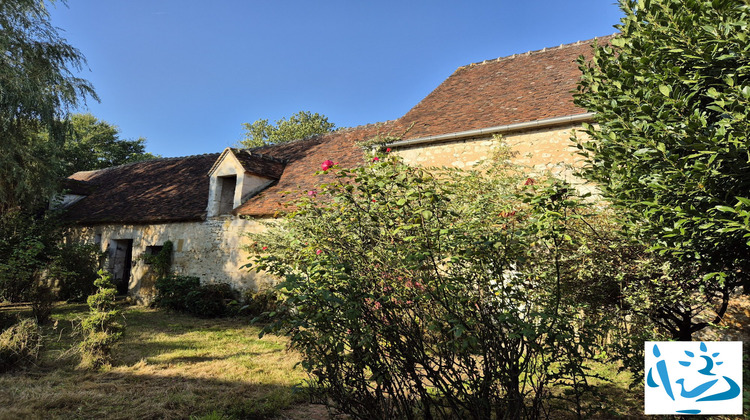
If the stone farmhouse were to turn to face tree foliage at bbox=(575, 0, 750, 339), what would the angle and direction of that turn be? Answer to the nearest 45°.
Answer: approximately 45° to its left

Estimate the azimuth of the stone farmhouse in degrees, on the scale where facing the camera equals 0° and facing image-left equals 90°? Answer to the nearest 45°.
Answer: approximately 45°

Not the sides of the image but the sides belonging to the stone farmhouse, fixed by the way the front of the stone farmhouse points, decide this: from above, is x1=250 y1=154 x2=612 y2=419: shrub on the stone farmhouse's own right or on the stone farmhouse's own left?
on the stone farmhouse's own left
